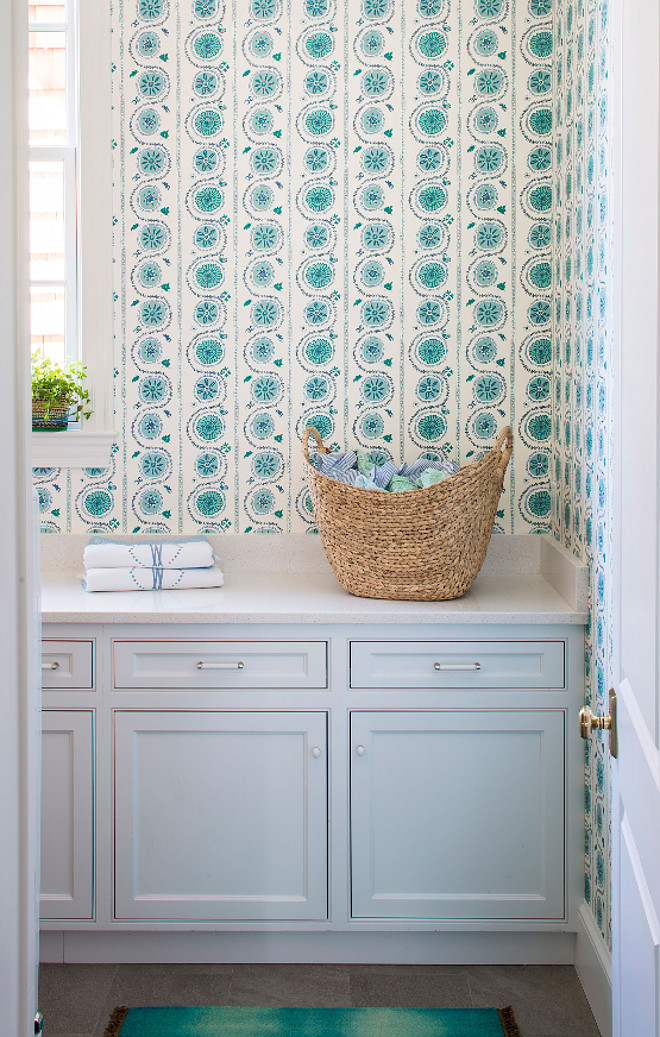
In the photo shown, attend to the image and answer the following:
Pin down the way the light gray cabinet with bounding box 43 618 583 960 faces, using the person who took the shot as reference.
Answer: facing the viewer
